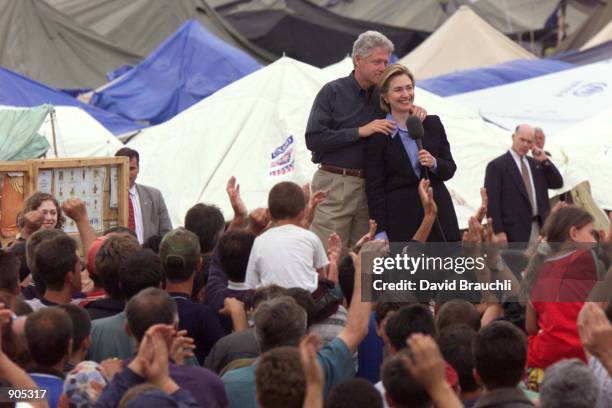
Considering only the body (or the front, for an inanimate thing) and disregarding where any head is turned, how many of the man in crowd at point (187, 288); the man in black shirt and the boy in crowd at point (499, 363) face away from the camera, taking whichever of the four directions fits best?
2

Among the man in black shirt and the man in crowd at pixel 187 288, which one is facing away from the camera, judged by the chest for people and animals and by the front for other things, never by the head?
the man in crowd

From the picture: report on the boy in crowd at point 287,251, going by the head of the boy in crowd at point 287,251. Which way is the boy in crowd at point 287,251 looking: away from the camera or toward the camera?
away from the camera

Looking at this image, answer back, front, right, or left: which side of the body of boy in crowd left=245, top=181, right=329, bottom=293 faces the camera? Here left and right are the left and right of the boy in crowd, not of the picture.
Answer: back

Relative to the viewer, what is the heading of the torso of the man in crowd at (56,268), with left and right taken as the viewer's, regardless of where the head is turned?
facing away from the viewer and to the right of the viewer

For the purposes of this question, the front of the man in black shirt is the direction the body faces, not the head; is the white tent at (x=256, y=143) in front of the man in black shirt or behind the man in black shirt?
behind

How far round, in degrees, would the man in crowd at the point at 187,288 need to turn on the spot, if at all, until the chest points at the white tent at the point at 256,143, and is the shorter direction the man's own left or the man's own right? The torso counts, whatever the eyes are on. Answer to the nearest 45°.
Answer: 0° — they already face it

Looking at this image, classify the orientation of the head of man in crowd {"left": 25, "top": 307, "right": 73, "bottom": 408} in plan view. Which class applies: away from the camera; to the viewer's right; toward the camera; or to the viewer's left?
away from the camera

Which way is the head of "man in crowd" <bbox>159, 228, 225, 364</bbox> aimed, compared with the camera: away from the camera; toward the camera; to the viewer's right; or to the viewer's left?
away from the camera

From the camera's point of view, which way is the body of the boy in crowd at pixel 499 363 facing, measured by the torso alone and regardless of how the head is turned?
away from the camera

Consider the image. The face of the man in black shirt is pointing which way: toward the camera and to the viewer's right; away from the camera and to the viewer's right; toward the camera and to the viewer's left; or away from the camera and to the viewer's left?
toward the camera and to the viewer's right

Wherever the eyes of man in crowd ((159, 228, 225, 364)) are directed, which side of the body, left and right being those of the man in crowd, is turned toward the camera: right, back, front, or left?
back
